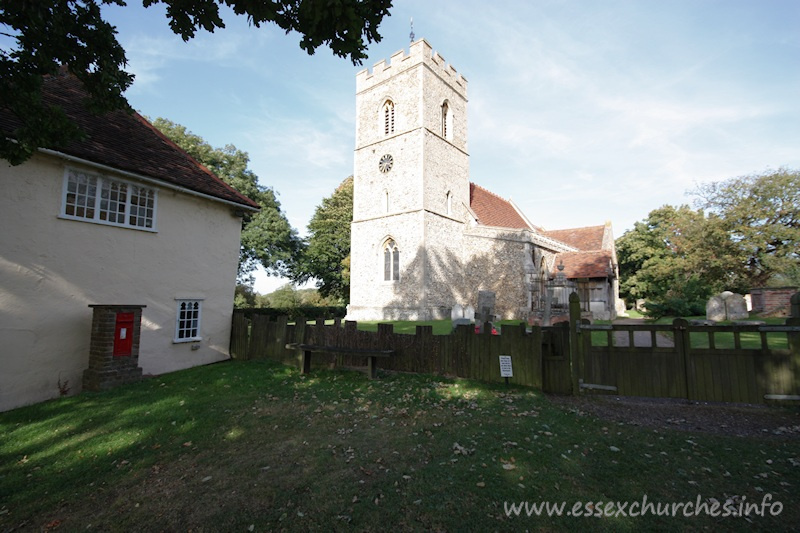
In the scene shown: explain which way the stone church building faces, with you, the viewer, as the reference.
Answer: facing the viewer and to the left of the viewer

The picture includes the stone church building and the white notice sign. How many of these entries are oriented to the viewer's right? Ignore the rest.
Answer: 0

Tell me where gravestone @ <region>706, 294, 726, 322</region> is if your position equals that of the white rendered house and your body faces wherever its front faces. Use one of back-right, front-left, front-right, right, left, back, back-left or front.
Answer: front-left

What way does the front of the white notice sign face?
toward the camera

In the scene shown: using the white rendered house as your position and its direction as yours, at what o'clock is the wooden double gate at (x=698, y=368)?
The wooden double gate is roughly at 12 o'clock from the white rendered house.

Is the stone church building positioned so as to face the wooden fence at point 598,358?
no

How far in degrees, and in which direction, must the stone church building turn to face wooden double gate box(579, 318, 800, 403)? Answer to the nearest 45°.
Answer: approximately 45° to its left

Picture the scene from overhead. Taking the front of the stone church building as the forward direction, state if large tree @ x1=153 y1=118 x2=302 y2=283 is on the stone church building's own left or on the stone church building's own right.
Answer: on the stone church building's own right

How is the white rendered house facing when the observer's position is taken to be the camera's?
facing the viewer and to the right of the viewer

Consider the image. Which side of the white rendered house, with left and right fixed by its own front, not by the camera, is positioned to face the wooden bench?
front

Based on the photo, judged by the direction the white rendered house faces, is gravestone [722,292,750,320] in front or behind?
in front

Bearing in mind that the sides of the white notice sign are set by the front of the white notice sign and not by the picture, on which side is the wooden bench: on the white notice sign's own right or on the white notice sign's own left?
on the white notice sign's own right

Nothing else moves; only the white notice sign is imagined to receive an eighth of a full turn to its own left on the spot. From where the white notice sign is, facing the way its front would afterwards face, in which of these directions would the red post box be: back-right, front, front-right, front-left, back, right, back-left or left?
back-right

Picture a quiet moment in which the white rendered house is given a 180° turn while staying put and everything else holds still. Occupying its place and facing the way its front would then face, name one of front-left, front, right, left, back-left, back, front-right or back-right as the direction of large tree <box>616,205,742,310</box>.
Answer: back-right

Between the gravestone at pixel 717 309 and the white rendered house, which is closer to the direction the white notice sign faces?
the white rendered house

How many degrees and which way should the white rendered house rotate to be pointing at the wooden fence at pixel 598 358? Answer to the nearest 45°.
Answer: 0° — it already faces it

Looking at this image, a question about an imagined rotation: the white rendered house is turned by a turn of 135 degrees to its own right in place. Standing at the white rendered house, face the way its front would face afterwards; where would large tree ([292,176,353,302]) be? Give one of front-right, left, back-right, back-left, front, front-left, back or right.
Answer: back-right

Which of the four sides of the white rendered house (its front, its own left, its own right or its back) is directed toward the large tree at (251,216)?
left
